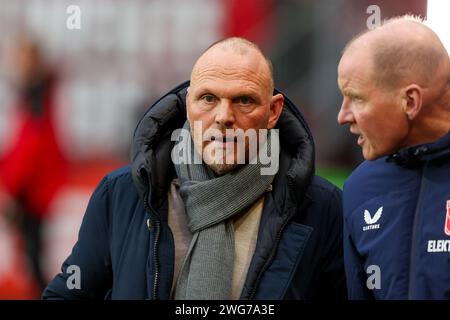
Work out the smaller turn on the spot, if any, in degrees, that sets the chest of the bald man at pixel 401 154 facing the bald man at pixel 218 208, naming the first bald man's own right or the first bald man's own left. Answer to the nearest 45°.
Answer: approximately 45° to the first bald man's own right

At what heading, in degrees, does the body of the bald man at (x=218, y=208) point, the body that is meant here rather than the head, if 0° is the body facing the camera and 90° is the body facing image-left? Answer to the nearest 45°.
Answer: approximately 0°

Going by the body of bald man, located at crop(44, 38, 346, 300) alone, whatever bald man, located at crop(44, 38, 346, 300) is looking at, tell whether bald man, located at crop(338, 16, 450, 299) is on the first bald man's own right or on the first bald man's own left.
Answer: on the first bald man's own left
